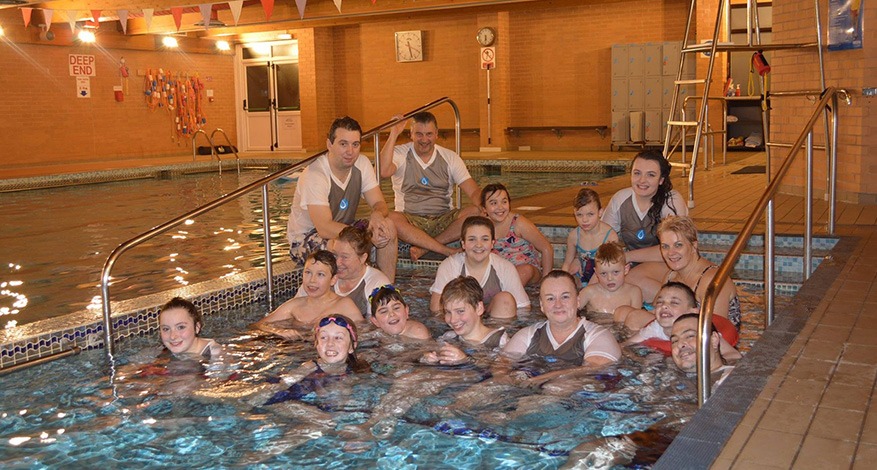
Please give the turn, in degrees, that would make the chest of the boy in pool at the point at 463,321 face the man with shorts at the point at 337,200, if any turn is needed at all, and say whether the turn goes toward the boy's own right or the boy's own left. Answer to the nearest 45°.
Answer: approximately 90° to the boy's own right

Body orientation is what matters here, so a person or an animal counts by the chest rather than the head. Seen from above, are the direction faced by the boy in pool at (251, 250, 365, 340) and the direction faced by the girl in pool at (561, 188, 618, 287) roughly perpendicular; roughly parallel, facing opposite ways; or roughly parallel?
roughly parallel

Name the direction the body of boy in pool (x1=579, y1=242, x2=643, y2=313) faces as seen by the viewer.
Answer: toward the camera

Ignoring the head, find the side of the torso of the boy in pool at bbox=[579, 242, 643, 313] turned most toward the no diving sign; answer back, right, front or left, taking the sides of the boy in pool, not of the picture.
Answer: back

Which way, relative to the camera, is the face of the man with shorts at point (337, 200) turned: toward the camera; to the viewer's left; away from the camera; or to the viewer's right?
toward the camera

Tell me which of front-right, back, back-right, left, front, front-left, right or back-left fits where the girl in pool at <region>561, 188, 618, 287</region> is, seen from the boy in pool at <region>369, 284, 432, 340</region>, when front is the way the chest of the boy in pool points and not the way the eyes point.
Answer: back-left

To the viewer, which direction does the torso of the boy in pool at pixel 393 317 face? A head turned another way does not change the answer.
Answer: toward the camera

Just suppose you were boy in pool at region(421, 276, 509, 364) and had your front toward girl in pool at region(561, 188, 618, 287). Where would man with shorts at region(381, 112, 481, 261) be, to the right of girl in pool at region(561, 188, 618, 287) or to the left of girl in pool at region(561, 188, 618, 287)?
left

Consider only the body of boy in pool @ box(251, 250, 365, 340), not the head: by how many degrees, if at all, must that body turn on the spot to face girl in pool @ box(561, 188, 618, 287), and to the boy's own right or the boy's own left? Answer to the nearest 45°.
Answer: approximately 135° to the boy's own left

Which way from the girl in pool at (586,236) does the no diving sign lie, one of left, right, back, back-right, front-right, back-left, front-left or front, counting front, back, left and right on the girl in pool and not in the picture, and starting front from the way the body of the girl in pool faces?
back-right

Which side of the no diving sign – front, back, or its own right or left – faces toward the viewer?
front

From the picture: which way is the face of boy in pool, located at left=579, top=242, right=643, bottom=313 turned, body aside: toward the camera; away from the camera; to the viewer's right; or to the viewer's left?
toward the camera

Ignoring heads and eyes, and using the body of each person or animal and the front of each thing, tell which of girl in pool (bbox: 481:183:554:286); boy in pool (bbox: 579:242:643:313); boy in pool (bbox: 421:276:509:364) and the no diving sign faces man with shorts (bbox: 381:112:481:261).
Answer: the no diving sign

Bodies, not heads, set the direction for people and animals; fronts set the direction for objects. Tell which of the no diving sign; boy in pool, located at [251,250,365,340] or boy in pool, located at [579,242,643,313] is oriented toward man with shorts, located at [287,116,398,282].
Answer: the no diving sign

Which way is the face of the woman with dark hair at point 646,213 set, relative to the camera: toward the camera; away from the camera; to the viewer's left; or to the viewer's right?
toward the camera

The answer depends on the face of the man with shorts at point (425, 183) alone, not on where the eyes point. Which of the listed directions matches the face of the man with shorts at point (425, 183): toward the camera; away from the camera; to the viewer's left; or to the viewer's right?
toward the camera

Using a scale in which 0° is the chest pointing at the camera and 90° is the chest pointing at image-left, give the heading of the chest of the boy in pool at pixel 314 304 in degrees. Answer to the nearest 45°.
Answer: approximately 45°

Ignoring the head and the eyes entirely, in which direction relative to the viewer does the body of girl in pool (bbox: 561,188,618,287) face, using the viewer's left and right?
facing the viewer and to the left of the viewer

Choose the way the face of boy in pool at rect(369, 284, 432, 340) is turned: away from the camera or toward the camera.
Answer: toward the camera

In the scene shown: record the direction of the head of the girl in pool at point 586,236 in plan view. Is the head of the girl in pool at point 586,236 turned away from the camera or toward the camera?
toward the camera
